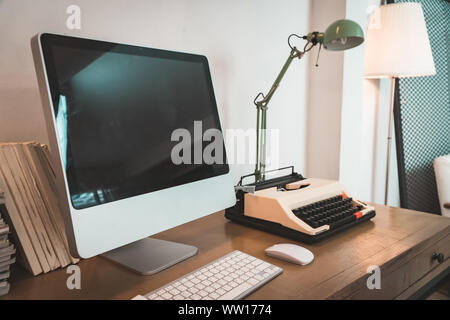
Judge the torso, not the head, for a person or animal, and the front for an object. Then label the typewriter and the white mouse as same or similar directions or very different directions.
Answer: very different directions

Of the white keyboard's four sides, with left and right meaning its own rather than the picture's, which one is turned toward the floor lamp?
left

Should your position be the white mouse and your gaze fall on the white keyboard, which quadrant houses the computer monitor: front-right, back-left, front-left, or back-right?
front-right

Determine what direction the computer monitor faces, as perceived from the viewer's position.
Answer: facing the viewer and to the right of the viewer

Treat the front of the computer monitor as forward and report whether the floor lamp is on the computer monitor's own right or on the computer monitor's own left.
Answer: on the computer monitor's own left
